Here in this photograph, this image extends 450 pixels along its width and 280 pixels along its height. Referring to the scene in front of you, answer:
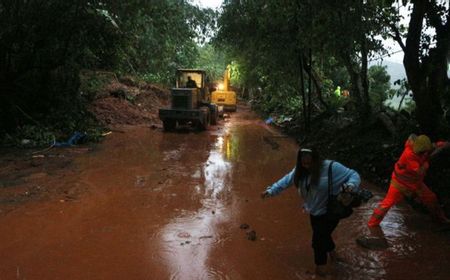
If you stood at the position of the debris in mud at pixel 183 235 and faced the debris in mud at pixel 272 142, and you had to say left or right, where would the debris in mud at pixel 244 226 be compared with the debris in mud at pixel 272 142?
right

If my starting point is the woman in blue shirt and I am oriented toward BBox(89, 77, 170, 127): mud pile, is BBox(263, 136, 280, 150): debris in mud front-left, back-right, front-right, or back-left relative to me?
front-right

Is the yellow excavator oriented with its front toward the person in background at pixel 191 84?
no

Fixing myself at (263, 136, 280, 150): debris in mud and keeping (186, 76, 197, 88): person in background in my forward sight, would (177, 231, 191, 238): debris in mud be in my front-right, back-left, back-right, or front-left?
back-left

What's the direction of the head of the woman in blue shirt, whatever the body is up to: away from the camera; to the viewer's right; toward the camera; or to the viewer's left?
toward the camera

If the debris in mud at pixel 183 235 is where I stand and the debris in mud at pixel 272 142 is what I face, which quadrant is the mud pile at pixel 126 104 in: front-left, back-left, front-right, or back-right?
front-left

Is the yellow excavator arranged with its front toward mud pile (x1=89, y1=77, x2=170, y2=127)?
no
